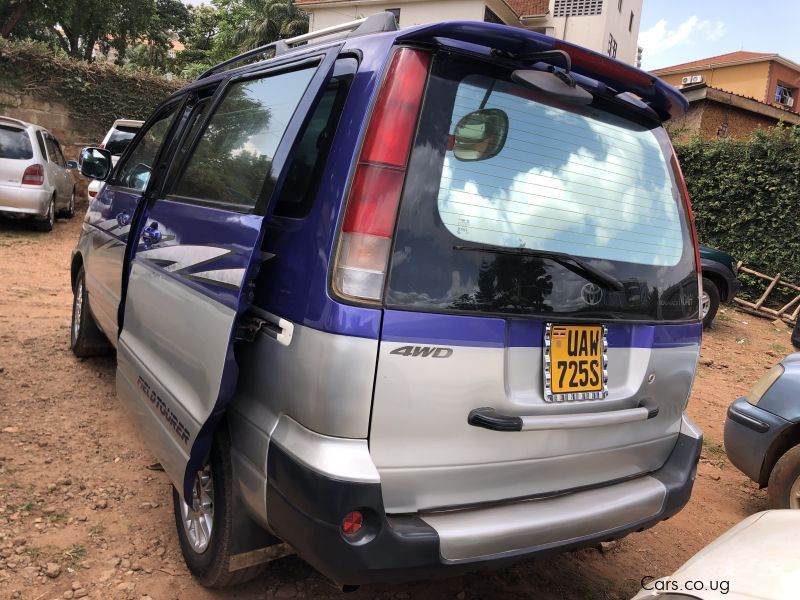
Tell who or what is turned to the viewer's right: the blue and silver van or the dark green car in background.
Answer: the dark green car in background

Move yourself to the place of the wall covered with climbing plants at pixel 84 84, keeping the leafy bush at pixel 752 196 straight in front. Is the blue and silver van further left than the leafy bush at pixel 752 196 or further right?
right

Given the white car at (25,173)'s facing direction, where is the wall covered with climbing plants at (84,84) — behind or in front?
in front

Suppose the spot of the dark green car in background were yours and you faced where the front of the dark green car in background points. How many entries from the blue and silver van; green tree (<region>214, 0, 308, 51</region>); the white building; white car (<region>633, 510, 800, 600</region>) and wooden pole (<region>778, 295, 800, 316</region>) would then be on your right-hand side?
2

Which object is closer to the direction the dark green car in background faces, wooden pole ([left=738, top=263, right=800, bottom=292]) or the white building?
the wooden pole

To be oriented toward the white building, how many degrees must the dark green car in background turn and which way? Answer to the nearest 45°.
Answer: approximately 135° to its left

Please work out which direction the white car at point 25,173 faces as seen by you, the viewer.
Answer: facing away from the viewer and to the right of the viewer

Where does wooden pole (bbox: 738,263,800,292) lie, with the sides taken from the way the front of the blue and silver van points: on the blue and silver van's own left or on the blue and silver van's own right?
on the blue and silver van's own right

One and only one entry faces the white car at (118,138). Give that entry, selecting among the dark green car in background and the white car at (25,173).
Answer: the white car at (25,173)

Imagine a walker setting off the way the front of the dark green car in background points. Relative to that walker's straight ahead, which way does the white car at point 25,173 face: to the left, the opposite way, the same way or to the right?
to the left

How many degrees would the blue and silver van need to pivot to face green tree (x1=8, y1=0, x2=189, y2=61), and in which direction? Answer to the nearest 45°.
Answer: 0° — it already faces it

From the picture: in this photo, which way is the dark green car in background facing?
to the viewer's right
